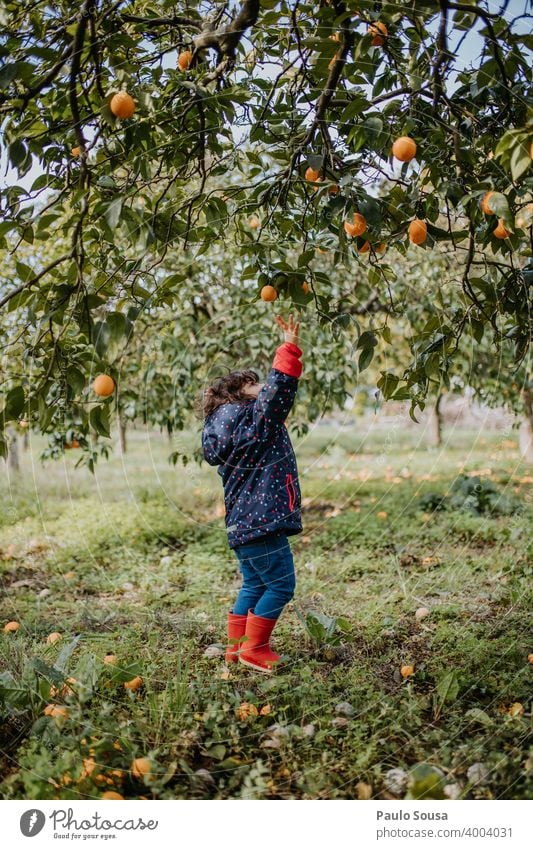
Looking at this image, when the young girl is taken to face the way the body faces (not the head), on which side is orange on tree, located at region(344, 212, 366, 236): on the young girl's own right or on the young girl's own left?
on the young girl's own right

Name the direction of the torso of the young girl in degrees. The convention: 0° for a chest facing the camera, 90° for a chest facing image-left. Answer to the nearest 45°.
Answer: approximately 270°

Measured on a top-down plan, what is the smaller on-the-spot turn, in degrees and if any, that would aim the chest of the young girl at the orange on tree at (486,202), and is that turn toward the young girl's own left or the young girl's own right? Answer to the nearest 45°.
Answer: approximately 45° to the young girl's own right

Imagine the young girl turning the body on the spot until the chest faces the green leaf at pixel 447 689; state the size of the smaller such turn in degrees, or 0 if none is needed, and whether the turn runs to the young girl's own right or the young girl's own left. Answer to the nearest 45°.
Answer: approximately 45° to the young girl's own right

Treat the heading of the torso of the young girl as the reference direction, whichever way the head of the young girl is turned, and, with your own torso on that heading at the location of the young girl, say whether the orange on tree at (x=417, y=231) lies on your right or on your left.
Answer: on your right

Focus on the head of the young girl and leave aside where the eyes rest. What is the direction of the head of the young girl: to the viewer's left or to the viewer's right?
to the viewer's right
